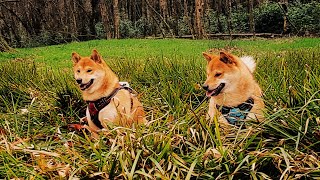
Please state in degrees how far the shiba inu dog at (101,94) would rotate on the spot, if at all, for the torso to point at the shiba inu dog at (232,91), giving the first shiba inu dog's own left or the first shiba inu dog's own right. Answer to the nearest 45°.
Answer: approximately 90° to the first shiba inu dog's own left

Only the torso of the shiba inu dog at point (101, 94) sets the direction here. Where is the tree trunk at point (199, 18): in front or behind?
behind
